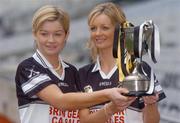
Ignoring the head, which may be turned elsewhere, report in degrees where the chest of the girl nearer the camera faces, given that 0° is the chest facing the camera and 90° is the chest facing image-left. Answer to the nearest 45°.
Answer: approximately 315°
